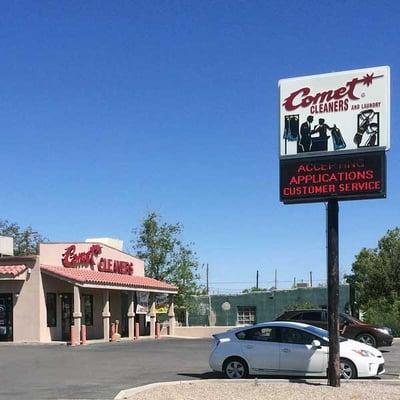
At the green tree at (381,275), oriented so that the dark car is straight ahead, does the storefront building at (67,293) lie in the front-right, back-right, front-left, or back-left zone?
front-right

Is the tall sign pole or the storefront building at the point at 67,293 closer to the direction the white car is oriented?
the tall sign pole

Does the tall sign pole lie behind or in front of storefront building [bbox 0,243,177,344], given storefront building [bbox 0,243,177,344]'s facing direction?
in front

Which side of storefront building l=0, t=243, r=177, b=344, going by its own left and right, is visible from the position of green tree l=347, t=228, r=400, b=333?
left

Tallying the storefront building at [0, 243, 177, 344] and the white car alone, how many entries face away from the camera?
0

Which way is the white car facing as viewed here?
to the viewer's right

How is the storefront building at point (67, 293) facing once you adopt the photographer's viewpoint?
facing the viewer and to the right of the viewer

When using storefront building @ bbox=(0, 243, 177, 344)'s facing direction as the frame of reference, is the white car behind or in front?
in front
